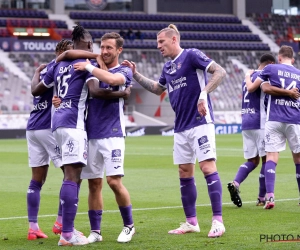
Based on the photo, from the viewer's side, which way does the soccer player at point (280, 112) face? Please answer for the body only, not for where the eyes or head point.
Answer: away from the camera

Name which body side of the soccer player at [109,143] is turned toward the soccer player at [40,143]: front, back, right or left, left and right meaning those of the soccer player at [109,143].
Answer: right

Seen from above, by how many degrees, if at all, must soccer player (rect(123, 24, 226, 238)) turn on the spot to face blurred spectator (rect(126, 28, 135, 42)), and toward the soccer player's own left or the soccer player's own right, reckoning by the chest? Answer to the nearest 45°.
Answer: approximately 135° to the soccer player's own right

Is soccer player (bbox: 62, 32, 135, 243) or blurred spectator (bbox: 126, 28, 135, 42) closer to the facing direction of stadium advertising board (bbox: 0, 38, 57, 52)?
the soccer player

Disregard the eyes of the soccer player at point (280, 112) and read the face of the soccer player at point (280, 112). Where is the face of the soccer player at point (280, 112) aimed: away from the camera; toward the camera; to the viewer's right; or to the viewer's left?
away from the camera

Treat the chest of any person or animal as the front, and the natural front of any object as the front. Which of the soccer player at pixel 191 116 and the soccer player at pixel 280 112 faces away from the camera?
the soccer player at pixel 280 112

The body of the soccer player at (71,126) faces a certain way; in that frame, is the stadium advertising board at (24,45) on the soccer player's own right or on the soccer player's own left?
on the soccer player's own left
